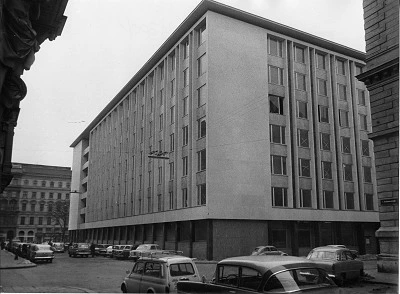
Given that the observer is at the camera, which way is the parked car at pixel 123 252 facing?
facing the viewer and to the left of the viewer

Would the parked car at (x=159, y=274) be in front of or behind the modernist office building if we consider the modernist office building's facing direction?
in front

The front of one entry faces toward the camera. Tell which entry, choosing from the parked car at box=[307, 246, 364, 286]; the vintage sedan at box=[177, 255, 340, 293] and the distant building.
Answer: the distant building

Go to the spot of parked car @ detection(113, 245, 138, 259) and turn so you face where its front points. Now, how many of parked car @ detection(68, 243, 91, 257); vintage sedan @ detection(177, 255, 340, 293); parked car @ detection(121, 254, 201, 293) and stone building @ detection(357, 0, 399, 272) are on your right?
1

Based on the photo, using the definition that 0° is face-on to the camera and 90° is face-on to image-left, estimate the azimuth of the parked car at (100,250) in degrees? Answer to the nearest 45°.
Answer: approximately 45°

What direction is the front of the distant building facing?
toward the camera

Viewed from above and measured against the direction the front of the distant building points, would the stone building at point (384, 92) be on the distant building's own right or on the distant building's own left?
on the distant building's own left

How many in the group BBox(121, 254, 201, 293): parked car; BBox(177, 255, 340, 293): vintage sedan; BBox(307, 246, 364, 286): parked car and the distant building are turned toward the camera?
1
